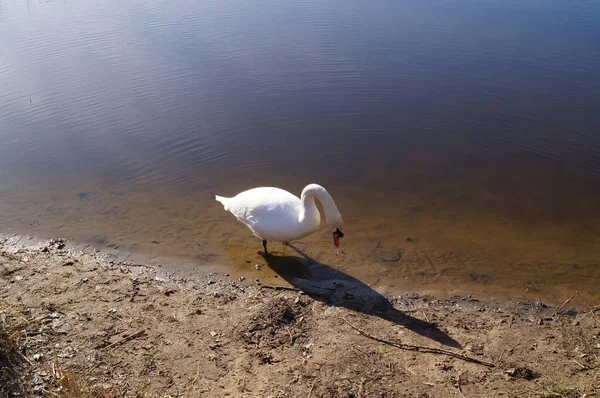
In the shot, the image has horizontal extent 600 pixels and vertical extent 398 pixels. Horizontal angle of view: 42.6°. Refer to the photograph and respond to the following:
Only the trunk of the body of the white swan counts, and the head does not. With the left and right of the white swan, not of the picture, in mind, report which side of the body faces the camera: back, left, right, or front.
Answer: right

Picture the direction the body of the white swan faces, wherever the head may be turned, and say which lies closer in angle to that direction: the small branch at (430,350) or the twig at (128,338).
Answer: the small branch

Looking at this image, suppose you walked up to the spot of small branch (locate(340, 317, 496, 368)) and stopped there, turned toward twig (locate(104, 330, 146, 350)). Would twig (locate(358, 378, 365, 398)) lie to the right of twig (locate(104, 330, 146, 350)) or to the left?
left

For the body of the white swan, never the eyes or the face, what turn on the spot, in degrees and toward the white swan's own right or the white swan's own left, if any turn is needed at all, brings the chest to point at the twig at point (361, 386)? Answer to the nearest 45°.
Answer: approximately 90° to the white swan's own right

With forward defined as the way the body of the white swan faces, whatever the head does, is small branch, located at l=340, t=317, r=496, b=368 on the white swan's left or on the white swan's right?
on the white swan's right
